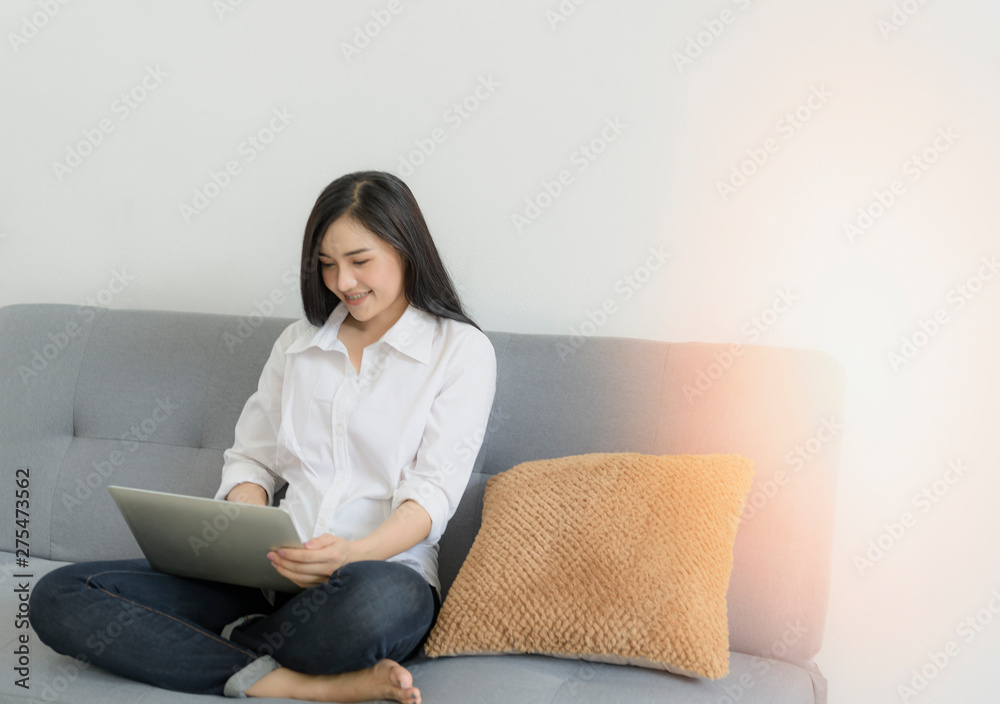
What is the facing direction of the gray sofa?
toward the camera

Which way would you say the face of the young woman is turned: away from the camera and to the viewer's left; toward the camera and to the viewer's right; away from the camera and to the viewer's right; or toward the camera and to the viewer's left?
toward the camera and to the viewer's left

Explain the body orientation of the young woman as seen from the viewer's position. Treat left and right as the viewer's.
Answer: facing the viewer and to the left of the viewer
